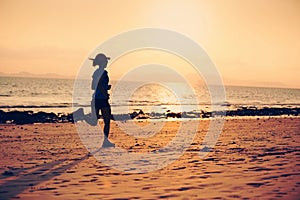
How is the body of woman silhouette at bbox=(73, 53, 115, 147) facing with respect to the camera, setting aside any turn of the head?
to the viewer's right

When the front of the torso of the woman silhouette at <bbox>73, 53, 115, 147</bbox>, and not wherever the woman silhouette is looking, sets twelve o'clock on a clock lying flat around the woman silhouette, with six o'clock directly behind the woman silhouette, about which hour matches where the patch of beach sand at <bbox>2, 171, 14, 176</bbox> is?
The patch of beach sand is roughly at 4 o'clock from the woman silhouette.
